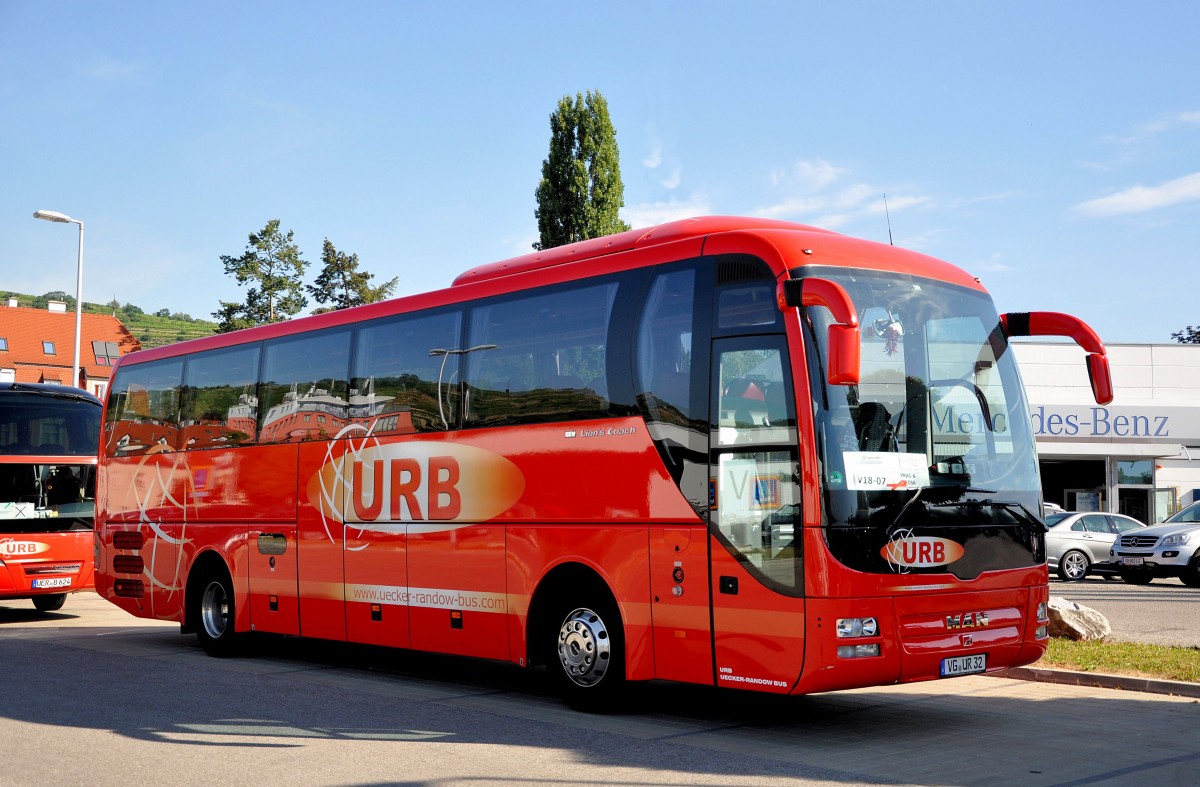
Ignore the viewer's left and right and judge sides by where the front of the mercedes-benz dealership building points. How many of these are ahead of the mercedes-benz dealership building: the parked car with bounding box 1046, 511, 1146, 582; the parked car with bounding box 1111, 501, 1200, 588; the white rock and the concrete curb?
4

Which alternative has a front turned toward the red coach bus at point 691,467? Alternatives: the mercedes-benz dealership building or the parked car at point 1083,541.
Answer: the mercedes-benz dealership building

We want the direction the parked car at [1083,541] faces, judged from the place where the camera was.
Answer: facing to the right of the viewer

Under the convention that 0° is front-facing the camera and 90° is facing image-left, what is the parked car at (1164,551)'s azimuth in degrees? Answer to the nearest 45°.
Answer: approximately 45°

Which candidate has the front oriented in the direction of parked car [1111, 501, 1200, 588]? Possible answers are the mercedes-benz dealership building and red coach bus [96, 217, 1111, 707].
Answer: the mercedes-benz dealership building

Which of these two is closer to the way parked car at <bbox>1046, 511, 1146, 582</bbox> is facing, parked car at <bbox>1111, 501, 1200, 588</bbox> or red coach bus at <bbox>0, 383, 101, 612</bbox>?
the parked car

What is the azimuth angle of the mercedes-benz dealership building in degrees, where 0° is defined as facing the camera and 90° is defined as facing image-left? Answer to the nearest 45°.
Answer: approximately 0°

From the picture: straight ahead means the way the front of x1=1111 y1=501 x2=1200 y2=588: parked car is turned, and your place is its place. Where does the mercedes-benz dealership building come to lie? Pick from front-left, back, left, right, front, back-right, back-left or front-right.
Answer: back-right

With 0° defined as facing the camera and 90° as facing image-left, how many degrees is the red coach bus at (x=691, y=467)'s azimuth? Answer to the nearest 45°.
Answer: approximately 315°

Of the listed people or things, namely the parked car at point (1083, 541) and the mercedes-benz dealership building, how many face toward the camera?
1
